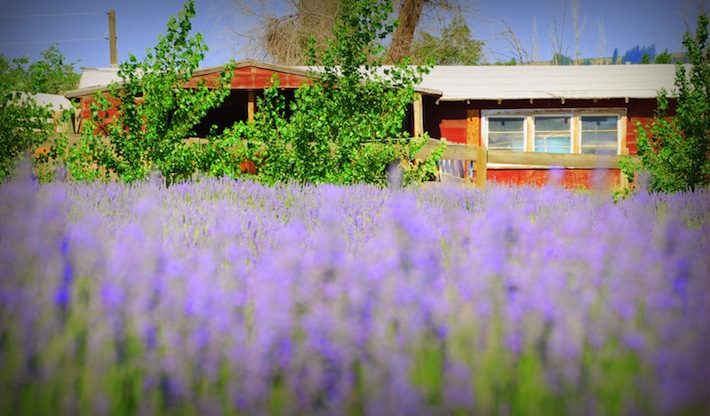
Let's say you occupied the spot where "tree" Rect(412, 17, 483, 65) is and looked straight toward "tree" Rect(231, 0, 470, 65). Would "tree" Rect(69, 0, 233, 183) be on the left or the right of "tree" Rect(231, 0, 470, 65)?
left

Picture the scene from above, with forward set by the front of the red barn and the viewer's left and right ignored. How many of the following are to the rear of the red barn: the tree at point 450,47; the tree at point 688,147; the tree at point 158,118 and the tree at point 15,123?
1

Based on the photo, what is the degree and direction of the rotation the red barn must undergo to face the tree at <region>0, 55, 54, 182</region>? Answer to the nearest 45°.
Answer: approximately 45° to its right

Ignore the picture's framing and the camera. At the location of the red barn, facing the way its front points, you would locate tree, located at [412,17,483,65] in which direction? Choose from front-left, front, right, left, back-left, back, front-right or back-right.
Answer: back

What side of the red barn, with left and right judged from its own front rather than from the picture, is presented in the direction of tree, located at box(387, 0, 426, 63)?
back

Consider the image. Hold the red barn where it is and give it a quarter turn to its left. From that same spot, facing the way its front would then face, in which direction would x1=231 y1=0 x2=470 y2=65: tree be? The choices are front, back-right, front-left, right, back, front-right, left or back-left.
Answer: back-left

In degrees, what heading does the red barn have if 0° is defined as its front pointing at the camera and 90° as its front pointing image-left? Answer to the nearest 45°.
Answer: approximately 0°
